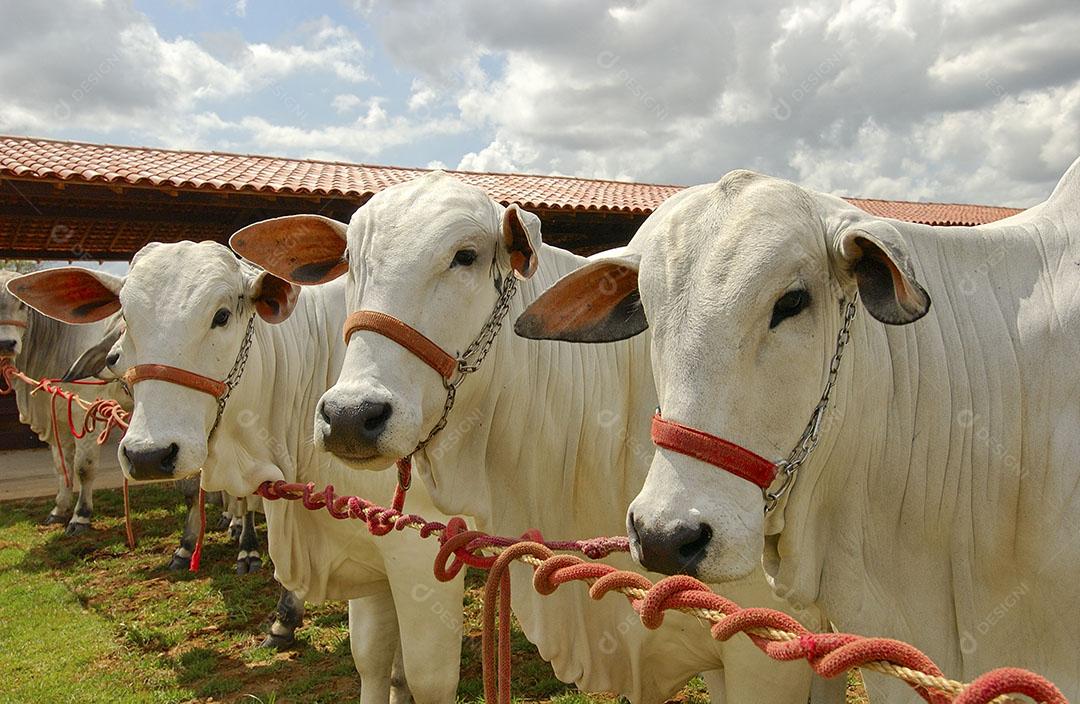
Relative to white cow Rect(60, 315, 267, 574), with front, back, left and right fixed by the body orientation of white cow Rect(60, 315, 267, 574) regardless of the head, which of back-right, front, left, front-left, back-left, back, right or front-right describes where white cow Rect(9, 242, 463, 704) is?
front-left

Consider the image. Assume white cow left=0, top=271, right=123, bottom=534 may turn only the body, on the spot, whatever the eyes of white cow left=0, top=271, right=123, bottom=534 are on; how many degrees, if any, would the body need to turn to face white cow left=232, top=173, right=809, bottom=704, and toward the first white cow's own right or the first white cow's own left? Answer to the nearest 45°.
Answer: approximately 45° to the first white cow's own left

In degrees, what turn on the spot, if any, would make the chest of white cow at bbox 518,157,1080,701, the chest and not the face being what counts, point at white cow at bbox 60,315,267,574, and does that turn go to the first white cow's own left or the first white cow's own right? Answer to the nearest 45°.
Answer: approximately 90° to the first white cow's own right

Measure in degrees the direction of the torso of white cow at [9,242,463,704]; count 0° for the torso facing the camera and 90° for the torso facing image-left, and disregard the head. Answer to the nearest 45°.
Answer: approximately 45°

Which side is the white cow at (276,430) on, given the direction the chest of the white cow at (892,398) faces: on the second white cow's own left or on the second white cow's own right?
on the second white cow's own right

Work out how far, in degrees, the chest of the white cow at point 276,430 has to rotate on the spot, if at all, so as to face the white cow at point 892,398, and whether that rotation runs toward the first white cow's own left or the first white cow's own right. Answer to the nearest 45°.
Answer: approximately 90° to the first white cow's own left

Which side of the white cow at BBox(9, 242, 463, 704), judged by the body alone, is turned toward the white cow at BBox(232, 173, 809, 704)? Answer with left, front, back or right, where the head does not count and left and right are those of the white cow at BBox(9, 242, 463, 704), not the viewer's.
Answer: left

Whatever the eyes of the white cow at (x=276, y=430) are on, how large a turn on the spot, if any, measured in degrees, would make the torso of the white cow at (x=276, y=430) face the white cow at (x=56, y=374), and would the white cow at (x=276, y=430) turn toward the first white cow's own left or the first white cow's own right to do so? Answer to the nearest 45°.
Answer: approximately 135° to the first white cow's own right

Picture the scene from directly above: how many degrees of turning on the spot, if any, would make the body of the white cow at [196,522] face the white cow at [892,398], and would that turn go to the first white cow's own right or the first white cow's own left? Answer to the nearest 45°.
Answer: approximately 45° to the first white cow's own left

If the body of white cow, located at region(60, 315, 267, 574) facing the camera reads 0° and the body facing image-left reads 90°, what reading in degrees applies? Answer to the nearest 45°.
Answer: approximately 45°

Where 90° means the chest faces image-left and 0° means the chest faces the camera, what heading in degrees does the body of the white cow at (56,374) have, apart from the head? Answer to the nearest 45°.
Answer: approximately 45°
